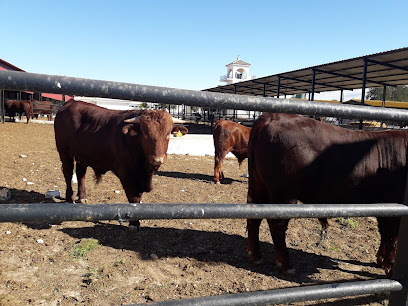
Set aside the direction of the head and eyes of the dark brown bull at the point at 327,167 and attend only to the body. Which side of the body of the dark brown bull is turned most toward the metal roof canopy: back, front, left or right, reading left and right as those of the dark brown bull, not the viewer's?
left

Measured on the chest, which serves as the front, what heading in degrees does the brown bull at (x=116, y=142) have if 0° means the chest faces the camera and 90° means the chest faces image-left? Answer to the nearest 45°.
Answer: approximately 315°

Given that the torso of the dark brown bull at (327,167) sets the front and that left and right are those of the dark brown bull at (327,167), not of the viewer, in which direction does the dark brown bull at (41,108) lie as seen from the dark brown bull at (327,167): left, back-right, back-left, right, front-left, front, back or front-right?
back-left

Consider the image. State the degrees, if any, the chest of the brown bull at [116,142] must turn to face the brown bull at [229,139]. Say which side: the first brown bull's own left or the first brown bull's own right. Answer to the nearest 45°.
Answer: approximately 90° to the first brown bull's own left

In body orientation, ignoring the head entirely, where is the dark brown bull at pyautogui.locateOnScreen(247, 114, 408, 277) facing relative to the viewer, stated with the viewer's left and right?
facing to the right of the viewer
